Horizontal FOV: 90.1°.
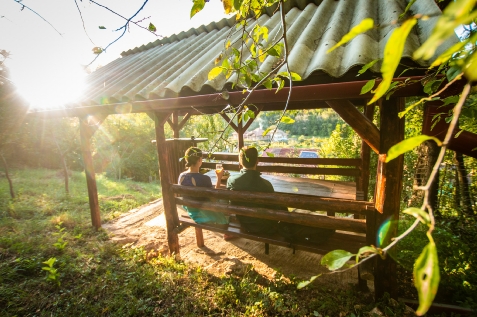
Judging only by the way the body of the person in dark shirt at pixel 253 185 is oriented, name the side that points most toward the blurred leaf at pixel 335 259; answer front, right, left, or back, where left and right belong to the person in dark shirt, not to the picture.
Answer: back

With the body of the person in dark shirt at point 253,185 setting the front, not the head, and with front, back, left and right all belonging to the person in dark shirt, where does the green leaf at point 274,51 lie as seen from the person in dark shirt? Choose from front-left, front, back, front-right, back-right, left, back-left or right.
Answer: back

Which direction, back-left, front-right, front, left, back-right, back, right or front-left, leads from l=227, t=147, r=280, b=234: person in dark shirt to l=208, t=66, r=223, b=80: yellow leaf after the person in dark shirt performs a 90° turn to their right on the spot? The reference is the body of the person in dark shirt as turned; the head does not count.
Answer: right

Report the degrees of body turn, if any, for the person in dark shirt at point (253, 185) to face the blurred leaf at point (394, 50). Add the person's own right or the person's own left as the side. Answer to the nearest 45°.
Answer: approximately 180°

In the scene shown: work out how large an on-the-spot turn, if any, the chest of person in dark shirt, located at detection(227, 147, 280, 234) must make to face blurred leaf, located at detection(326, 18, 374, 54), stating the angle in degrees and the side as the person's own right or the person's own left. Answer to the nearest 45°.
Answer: approximately 180°

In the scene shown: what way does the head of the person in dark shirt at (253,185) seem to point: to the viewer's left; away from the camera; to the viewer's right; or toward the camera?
away from the camera

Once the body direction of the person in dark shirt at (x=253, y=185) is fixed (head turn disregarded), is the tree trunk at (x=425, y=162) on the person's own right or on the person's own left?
on the person's own right

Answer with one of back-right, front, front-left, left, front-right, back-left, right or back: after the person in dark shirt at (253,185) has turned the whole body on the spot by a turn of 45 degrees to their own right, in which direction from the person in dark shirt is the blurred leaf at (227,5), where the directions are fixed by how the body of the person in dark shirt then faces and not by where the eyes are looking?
back-right

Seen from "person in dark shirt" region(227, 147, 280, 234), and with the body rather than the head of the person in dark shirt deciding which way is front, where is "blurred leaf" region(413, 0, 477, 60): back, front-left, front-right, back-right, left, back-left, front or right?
back

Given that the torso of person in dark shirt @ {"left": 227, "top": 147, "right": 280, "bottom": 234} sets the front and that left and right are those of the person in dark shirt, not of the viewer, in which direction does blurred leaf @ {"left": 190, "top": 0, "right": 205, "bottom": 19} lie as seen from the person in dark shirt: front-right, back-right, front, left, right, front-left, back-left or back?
back

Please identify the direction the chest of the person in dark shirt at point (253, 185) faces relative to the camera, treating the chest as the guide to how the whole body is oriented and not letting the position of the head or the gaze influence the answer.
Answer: away from the camera

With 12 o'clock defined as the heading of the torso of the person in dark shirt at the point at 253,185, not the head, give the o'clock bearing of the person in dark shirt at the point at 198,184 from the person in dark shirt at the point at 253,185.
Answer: the person in dark shirt at the point at 198,184 is roughly at 10 o'clock from the person in dark shirt at the point at 253,185.

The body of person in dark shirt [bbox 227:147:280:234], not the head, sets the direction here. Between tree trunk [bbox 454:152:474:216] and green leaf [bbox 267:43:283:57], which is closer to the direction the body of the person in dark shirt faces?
the tree trunk

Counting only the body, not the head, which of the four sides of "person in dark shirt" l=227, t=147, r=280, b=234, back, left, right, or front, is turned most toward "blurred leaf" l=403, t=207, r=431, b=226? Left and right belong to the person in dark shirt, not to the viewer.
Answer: back
